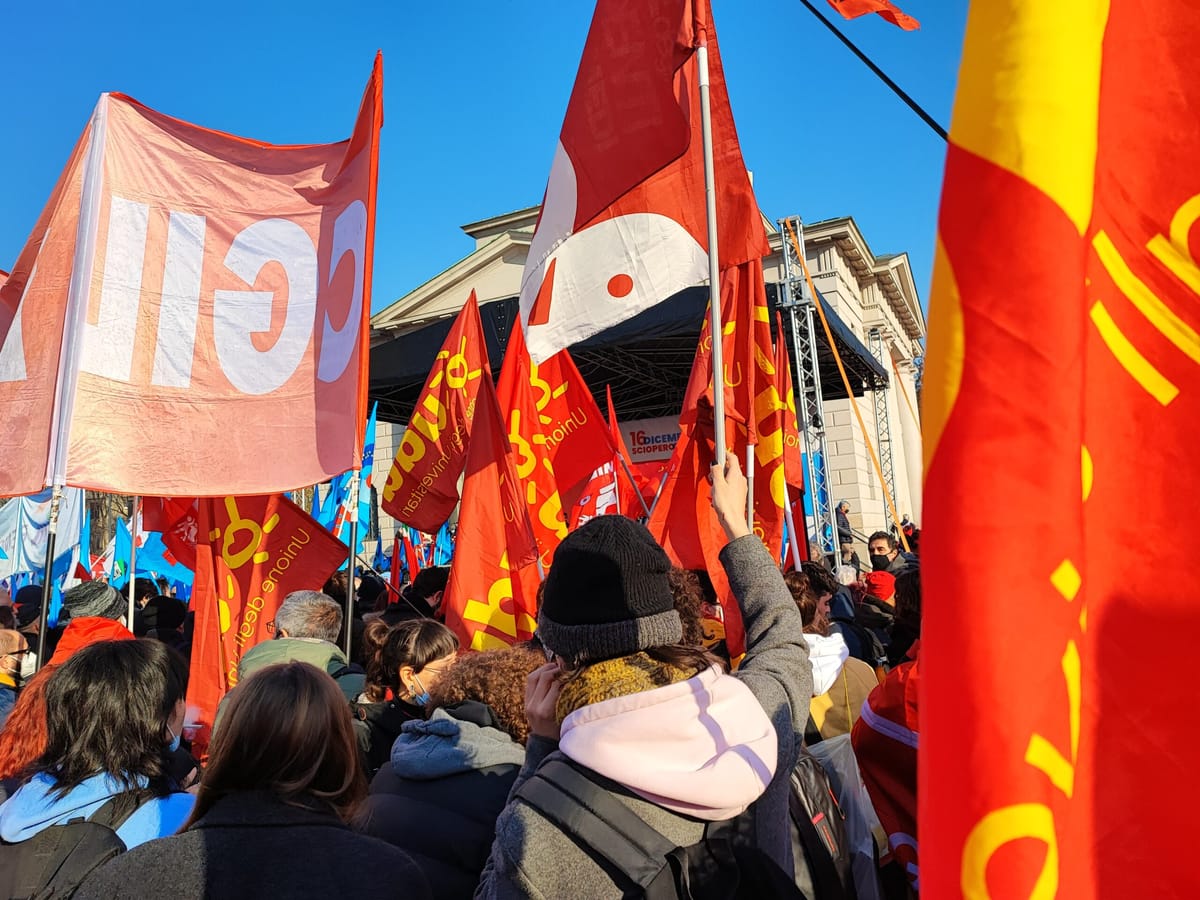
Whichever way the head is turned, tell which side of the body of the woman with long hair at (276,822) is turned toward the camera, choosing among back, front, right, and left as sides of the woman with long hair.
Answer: back

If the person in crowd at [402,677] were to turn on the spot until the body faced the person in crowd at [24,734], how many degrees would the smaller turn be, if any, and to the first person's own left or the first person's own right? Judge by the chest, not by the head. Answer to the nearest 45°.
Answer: approximately 135° to the first person's own right

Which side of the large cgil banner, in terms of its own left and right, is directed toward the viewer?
back

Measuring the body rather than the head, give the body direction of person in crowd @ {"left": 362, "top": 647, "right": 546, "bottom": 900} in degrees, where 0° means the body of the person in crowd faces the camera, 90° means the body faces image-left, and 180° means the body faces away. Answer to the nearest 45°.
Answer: approximately 225°

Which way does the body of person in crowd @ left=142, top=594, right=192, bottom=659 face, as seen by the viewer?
away from the camera

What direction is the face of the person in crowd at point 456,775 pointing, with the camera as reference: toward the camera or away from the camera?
away from the camera

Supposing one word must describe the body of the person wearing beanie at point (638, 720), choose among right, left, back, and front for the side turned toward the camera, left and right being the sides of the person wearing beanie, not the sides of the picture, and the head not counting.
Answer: back

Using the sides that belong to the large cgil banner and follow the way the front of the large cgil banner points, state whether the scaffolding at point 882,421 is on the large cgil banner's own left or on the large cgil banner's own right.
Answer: on the large cgil banner's own right

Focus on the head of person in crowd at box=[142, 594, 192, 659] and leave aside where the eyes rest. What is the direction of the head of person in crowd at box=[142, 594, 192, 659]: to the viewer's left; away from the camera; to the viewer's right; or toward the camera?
away from the camera

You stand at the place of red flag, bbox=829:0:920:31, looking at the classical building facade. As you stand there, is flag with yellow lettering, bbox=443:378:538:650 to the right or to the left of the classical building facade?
left

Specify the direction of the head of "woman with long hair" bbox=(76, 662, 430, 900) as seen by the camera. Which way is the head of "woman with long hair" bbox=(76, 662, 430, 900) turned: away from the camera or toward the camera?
away from the camera

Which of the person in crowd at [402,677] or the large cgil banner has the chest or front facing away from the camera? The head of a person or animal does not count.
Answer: the large cgil banner

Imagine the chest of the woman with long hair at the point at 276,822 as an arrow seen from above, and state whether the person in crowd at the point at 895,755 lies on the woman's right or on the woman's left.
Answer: on the woman's right
